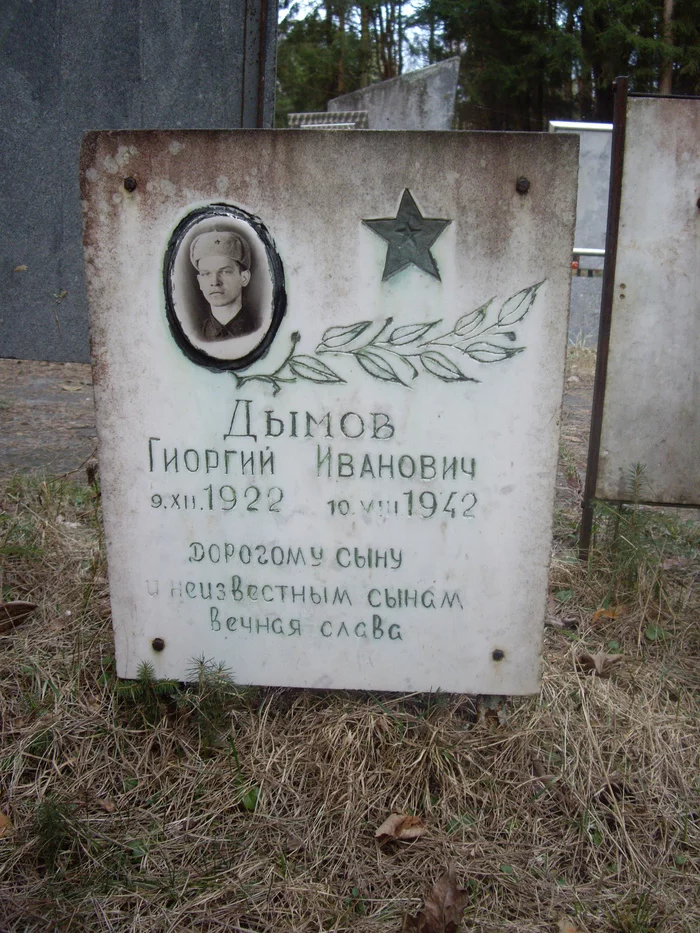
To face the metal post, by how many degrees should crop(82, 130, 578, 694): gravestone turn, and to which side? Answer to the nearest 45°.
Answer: approximately 135° to its left

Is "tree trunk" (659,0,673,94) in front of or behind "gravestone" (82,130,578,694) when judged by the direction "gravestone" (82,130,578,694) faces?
behind

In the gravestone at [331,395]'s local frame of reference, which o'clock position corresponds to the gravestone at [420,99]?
the gravestone at [420,99] is roughly at 6 o'clock from the gravestone at [331,395].

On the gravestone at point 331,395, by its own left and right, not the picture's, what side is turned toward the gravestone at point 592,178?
back

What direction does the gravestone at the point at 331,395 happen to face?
toward the camera
